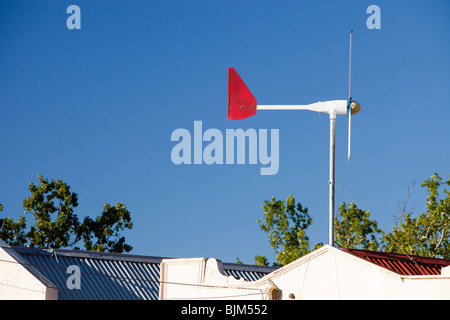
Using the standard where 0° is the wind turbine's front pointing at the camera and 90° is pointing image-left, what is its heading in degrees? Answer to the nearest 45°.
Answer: approximately 270°
